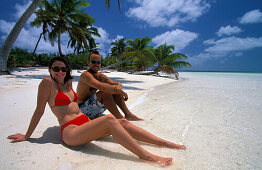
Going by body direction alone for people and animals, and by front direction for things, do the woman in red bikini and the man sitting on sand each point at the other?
no

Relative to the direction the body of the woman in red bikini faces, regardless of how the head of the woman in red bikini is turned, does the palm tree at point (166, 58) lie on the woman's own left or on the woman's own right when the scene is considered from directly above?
on the woman's own left

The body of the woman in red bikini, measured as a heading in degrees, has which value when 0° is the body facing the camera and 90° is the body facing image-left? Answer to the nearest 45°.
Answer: approximately 315°

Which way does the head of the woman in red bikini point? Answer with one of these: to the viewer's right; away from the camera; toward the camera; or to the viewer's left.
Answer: toward the camera

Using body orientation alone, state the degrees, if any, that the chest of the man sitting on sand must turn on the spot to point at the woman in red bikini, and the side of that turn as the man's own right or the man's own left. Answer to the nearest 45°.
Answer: approximately 45° to the man's own right

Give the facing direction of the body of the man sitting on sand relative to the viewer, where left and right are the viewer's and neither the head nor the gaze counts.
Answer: facing the viewer and to the right of the viewer

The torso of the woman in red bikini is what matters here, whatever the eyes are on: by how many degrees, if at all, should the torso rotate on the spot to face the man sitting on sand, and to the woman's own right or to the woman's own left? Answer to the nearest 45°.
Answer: approximately 135° to the woman's own left

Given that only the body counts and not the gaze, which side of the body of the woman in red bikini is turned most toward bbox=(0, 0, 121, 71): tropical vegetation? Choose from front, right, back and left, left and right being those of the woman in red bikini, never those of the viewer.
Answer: back

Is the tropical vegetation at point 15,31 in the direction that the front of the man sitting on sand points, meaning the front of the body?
no

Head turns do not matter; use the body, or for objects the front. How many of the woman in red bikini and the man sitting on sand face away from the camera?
0

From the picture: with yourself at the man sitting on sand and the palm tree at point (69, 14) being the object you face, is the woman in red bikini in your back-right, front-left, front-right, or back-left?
back-left

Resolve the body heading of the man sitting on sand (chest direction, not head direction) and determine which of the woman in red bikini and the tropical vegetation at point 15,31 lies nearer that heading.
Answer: the woman in red bikini

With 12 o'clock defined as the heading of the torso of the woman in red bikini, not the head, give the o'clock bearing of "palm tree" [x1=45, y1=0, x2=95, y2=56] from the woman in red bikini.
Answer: The palm tree is roughly at 7 o'clock from the woman in red bikini.

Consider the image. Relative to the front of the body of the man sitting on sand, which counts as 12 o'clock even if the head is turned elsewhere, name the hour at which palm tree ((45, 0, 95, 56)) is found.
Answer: The palm tree is roughly at 7 o'clock from the man sitting on sand.

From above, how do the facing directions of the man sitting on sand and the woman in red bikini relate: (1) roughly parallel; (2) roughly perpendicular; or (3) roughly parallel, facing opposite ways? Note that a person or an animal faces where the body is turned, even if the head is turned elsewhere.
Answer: roughly parallel
